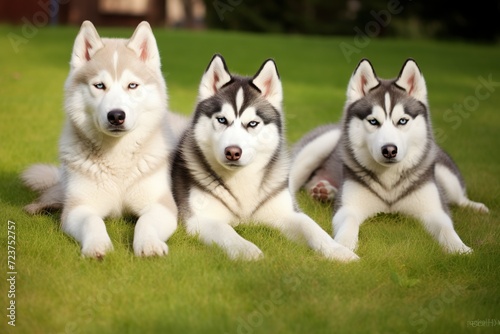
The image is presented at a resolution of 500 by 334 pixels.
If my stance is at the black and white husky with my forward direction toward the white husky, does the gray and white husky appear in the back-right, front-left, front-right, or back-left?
back-right

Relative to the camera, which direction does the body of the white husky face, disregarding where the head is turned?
toward the camera

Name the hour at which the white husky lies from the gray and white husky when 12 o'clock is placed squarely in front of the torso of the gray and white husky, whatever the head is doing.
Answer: The white husky is roughly at 2 o'clock from the gray and white husky.

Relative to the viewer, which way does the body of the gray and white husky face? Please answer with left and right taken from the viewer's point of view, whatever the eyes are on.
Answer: facing the viewer

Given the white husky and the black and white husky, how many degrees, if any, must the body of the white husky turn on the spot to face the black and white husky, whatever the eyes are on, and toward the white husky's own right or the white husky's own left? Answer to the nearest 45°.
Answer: approximately 90° to the white husky's own left

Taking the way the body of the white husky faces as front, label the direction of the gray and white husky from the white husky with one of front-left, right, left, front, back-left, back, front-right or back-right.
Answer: left
